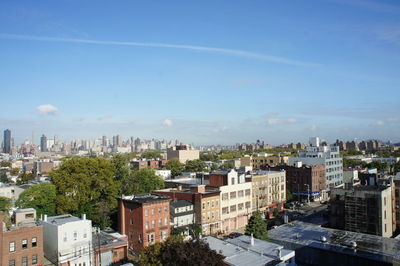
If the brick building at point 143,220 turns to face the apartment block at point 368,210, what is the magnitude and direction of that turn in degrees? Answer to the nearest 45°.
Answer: approximately 45° to its left

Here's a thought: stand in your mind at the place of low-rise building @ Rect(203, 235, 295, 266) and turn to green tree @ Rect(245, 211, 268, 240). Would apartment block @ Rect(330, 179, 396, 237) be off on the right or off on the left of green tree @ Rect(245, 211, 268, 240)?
right

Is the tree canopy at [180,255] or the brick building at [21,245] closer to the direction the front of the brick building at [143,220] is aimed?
the tree canopy

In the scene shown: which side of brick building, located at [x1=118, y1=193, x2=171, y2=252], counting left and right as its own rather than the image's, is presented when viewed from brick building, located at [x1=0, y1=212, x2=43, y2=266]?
right

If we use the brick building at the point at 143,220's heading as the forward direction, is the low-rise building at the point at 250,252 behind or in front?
in front

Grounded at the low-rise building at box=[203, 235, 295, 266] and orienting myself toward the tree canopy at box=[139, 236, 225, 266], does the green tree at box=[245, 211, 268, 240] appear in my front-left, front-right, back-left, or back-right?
back-right
